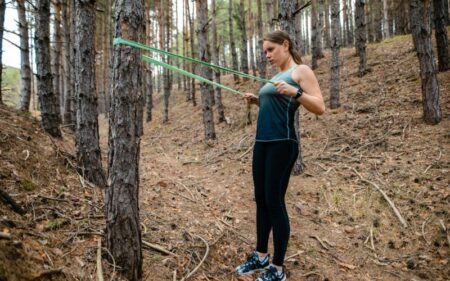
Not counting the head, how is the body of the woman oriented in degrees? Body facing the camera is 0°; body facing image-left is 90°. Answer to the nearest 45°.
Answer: approximately 45°

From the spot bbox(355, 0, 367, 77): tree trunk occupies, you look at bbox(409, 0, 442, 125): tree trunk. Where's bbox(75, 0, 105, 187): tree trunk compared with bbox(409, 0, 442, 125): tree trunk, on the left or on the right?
right

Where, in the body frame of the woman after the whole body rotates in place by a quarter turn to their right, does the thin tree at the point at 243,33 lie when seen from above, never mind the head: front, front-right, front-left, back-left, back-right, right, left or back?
front-right

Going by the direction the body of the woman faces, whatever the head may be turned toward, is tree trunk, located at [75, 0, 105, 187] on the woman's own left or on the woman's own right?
on the woman's own right

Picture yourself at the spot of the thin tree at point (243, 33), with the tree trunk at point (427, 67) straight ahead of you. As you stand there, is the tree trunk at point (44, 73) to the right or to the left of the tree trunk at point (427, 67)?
right

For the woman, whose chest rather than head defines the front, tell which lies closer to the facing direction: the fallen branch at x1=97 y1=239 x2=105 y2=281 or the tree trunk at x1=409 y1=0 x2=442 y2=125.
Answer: the fallen branch

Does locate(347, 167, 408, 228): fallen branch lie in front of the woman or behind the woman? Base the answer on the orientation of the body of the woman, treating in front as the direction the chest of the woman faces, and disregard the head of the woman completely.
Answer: behind

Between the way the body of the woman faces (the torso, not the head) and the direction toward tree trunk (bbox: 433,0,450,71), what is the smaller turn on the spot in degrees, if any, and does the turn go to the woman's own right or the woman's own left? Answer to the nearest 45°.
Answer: approximately 180°

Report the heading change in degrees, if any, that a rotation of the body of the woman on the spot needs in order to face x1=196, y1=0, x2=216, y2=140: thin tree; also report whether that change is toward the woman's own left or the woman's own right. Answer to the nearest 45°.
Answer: approximately 135° to the woman's own right

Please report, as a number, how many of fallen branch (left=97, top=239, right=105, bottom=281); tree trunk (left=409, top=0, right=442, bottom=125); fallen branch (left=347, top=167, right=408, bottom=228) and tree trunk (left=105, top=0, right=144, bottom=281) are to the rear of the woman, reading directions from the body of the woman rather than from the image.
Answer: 2
